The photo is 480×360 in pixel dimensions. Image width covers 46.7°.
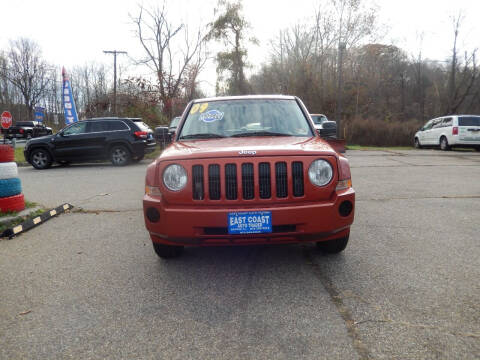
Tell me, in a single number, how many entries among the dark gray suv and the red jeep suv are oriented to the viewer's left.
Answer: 1

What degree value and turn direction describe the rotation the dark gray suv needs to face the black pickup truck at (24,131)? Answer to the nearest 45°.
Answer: approximately 90° to its right

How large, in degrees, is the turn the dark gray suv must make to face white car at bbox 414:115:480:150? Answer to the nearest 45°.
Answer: approximately 180°

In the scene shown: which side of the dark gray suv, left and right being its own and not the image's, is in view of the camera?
left

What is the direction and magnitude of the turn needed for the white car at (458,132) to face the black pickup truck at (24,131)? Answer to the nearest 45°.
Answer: approximately 45° to its left

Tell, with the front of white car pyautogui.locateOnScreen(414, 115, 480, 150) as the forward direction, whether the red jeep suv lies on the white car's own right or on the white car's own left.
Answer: on the white car's own left

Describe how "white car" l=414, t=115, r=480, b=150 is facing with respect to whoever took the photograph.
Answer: facing away from the viewer and to the left of the viewer

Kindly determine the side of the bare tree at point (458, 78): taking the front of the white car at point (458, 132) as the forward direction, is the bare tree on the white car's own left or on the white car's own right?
on the white car's own right

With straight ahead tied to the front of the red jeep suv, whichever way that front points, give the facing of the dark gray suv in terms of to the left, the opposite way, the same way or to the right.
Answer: to the right

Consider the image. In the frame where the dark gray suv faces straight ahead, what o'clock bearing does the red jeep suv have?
The red jeep suv is roughly at 9 o'clock from the dark gray suv.

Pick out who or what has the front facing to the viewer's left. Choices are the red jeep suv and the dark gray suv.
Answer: the dark gray suv

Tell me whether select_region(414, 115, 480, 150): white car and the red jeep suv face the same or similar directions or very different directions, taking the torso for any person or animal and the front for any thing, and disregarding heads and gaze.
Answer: very different directions
